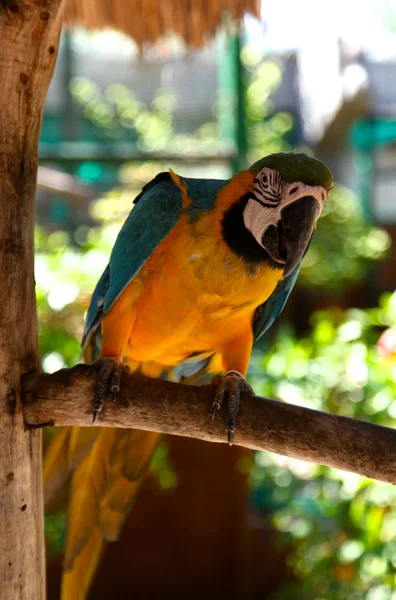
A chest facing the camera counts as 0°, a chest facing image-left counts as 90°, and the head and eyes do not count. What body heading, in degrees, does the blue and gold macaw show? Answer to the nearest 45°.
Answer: approximately 315°

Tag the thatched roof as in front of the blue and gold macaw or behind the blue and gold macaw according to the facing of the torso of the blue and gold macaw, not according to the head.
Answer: behind
